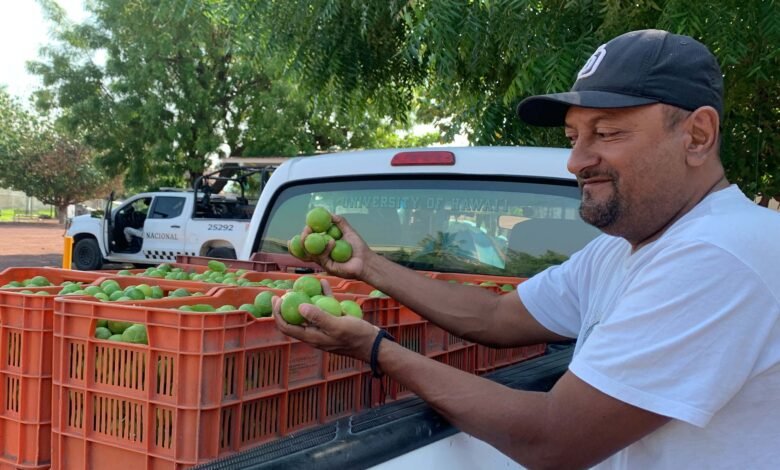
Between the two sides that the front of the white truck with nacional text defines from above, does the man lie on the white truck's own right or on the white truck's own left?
on the white truck's own left

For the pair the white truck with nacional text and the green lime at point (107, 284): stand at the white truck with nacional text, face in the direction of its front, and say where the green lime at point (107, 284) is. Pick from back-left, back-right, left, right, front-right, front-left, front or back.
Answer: left

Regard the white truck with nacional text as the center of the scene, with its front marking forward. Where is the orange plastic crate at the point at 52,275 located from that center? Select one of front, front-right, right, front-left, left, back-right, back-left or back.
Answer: left

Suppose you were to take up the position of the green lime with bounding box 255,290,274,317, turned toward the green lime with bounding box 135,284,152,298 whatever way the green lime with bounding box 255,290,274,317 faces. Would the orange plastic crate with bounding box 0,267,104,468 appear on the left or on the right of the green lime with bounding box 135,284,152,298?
left

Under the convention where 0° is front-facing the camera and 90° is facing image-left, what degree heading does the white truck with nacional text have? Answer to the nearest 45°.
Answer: approximately 90°

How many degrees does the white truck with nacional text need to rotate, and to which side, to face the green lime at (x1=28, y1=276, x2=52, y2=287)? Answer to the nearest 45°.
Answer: approximately 90° to its left

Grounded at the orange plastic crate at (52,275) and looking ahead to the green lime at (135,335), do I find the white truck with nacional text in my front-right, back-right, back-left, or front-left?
back-left

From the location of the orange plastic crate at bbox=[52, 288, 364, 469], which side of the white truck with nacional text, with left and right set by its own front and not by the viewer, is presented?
left
